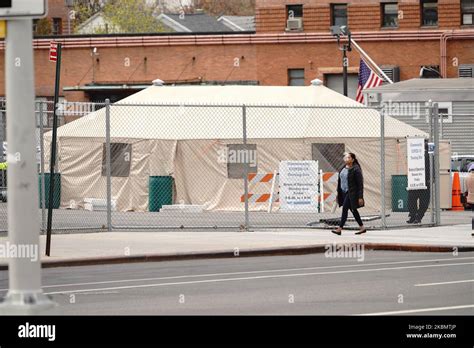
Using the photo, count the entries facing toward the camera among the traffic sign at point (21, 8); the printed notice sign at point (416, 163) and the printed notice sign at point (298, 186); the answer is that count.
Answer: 3

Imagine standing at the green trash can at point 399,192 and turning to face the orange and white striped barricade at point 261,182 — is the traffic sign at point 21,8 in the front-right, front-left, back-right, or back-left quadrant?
front-left

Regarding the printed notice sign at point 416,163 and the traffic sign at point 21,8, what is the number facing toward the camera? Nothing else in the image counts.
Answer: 2

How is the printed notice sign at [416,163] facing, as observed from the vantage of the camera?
facing the viewer

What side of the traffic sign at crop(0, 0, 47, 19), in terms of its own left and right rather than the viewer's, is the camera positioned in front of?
front

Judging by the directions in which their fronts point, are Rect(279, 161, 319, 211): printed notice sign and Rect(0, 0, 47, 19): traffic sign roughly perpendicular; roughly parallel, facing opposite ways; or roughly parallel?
roughly parallel

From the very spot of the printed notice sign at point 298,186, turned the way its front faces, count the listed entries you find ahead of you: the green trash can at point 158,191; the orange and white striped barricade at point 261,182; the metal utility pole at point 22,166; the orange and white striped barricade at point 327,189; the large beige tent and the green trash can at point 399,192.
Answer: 1

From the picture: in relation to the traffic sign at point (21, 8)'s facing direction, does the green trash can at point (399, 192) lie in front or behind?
behind

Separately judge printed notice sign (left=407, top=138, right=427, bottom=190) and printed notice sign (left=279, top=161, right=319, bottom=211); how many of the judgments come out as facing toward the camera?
2

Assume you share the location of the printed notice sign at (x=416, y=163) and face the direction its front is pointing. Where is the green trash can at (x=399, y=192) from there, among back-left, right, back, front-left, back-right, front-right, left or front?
back
